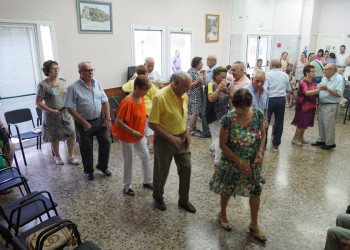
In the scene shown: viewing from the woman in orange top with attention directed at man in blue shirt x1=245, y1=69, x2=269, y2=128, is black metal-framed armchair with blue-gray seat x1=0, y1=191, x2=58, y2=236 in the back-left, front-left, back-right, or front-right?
back-right

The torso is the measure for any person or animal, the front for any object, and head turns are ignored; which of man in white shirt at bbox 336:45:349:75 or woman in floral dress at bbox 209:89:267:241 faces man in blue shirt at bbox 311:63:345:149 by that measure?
the man in white shirt

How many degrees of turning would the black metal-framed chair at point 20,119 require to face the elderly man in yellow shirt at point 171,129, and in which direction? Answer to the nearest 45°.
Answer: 0° — it already faces them
